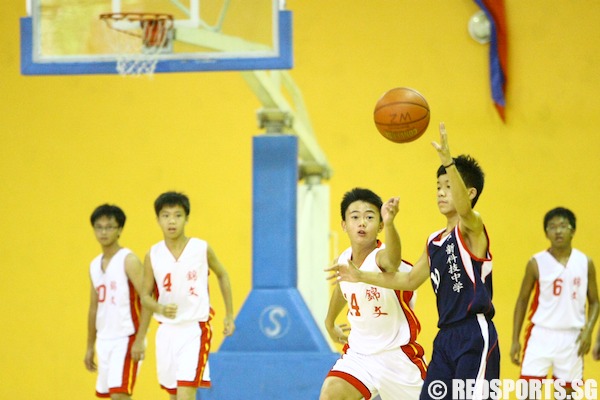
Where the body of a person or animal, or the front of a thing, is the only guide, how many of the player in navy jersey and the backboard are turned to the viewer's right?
0

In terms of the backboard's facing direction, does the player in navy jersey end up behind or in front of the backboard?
in front

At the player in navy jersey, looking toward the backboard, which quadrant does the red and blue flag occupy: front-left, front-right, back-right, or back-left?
front-right

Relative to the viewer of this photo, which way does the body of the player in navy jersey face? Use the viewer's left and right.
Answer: facing the viewer and to the left of the viewer

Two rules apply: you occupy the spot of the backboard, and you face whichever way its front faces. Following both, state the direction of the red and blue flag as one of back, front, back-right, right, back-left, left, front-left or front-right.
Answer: back-left

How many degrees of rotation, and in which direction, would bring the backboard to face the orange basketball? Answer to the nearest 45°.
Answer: approximately 45° to its left

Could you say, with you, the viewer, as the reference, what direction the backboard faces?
facing the viewer

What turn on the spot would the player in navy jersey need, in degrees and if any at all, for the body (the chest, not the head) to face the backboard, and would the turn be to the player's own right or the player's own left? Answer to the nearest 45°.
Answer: approximately 90° to the player's own right

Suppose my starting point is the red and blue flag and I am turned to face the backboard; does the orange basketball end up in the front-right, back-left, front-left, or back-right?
front-left
